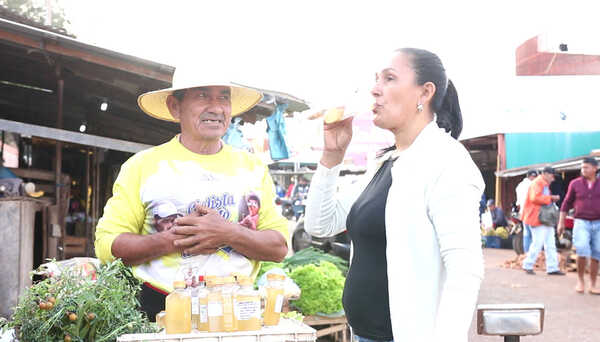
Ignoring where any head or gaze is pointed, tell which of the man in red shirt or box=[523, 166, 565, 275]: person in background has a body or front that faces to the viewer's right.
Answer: the person in background

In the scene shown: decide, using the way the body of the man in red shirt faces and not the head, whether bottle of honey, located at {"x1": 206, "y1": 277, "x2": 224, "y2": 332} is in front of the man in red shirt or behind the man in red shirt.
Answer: in front

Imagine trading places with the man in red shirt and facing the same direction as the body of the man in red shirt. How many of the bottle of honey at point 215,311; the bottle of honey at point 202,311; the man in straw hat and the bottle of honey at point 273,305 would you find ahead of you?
4

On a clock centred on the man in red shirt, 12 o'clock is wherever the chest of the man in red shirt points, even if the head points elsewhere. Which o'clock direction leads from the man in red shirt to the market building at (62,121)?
The market building is roughly at 2 o'clock from the man in red shirt.

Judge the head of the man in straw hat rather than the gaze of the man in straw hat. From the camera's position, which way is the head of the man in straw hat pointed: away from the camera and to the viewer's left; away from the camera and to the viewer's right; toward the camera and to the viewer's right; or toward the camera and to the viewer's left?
toward the camera and to the viewer's right

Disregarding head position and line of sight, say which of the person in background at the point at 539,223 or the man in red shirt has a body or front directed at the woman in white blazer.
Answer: the man in red shirt

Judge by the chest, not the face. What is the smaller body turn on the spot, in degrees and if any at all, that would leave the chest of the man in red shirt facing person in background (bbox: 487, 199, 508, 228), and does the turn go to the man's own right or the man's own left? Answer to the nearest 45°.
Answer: approximately 180°

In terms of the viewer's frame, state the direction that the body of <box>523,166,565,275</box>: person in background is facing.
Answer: to the viewer's right

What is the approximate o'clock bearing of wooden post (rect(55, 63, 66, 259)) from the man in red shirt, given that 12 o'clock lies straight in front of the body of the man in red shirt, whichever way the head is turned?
The wooden post is roughly at 2 o'clock from the man in red shirt.

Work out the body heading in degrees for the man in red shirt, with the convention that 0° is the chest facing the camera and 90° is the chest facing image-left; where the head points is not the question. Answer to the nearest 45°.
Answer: approximately 0°

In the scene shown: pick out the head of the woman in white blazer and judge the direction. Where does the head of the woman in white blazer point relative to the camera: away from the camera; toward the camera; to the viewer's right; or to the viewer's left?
to the viewer's left
